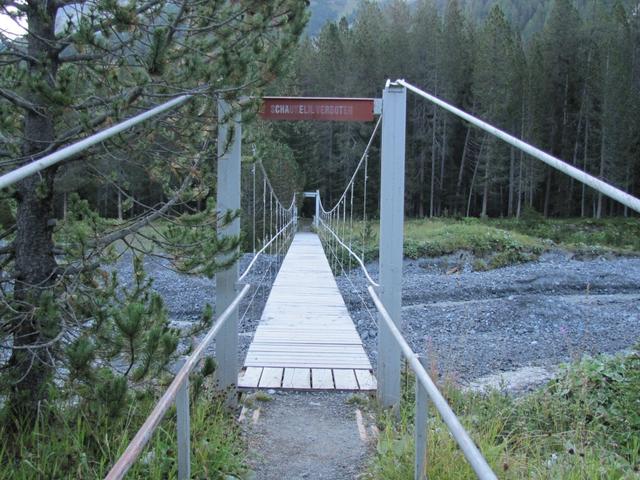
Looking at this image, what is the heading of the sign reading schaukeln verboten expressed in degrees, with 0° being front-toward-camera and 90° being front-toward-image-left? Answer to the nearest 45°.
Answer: approximately 0°

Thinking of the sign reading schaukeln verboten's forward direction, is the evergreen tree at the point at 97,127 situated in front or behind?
in front

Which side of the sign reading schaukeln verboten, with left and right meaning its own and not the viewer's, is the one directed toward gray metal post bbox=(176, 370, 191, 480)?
front

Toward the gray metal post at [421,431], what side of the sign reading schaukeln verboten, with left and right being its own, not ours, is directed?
front
